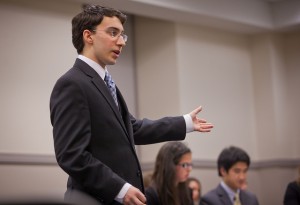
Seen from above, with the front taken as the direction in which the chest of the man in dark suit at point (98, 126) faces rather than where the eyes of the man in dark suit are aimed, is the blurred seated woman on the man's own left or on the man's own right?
on the man's own left

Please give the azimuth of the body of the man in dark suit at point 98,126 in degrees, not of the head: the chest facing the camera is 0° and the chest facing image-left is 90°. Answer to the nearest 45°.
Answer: approximately 315°

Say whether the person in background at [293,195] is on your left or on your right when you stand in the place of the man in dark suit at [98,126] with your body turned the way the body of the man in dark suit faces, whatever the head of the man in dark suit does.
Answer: on your left

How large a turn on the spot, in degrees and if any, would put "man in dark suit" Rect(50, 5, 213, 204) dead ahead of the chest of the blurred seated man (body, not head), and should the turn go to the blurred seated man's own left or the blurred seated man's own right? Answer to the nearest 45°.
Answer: approximately 45° to the blurred seated man's own right

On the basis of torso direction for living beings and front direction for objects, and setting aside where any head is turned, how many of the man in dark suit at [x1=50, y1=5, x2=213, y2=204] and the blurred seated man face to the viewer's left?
0

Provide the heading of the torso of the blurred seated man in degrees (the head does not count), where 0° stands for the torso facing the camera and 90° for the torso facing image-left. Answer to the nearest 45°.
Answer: approximately 315°

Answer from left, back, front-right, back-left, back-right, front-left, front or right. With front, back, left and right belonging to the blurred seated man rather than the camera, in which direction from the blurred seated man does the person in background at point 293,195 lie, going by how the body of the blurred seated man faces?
left

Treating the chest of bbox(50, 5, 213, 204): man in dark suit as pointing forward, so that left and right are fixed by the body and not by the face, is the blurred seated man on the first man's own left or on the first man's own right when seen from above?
on the first man's own left
